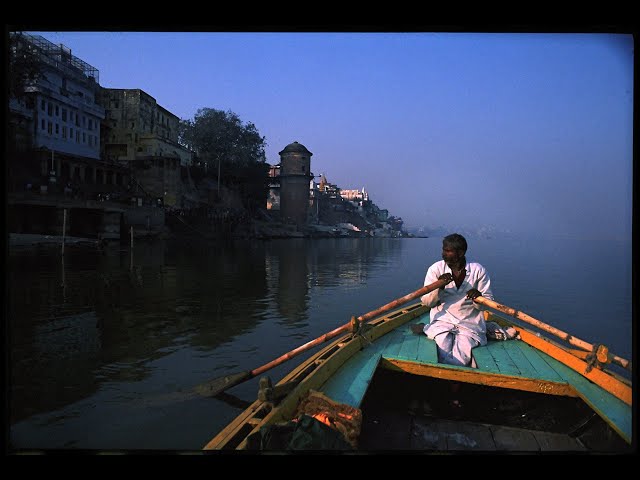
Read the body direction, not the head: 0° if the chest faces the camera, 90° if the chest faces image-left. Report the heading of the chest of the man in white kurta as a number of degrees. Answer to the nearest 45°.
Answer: approximately 0°
